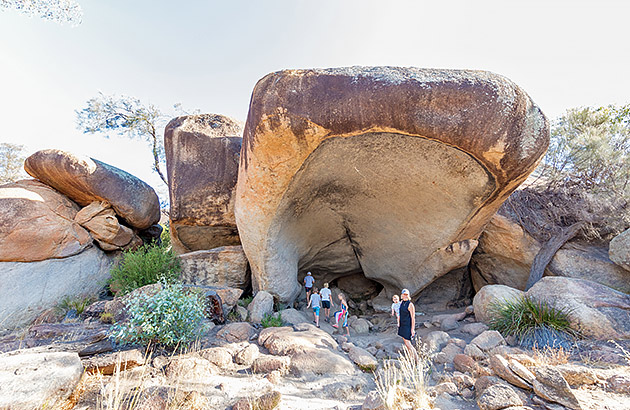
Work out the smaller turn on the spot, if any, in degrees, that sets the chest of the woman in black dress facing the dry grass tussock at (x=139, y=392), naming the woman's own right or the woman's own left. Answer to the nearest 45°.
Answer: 0° — they already face it

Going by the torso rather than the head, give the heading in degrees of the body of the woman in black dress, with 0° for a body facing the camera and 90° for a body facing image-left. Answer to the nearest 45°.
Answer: approximately 45°

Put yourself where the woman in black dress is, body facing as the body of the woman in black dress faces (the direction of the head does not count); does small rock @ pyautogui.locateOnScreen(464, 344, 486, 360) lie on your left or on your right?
on your left

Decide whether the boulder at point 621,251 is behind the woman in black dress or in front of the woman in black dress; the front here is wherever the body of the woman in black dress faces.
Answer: behind

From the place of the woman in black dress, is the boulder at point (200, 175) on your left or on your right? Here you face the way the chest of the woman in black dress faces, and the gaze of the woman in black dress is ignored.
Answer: on your right

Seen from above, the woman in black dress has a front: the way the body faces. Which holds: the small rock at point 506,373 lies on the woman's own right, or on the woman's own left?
on the woman's own left
